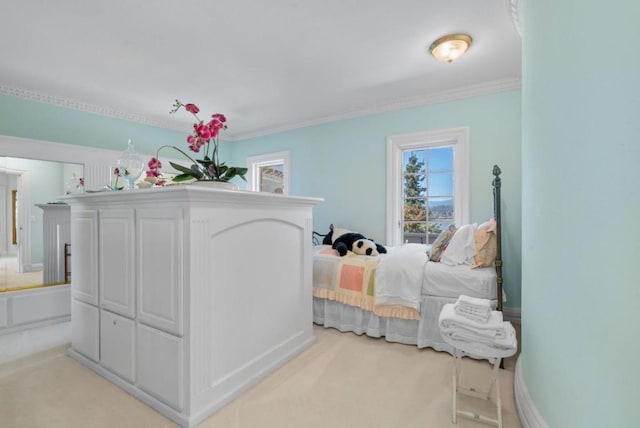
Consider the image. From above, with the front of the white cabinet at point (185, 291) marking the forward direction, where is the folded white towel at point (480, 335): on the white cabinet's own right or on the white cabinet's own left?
on the white cabinet's own left

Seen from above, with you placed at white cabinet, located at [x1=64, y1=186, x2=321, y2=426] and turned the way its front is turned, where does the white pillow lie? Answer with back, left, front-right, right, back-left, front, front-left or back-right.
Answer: back-left

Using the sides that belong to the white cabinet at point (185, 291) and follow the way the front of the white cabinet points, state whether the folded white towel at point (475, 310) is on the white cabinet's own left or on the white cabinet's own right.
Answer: on the white cabinet's own left

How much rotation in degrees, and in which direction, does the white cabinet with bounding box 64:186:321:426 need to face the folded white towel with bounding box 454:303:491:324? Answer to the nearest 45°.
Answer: approximately 90° to its left

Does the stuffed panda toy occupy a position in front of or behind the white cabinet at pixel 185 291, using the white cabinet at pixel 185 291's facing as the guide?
behind

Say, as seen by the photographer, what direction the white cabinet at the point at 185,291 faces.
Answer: facing the viewer and to the left of the viewer
